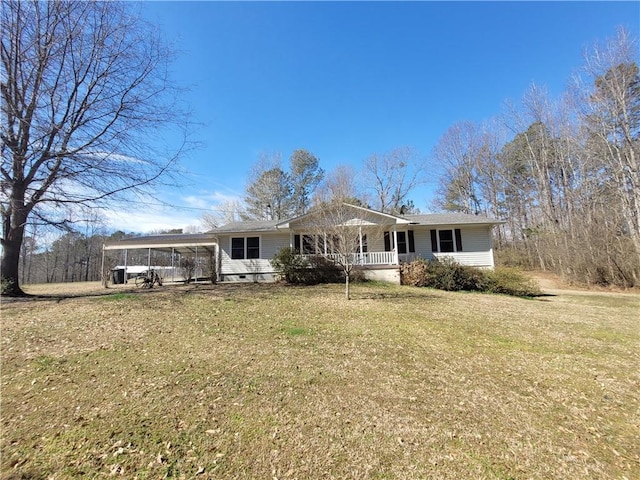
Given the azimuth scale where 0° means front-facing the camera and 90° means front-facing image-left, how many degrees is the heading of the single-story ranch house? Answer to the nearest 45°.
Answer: approximately 0°

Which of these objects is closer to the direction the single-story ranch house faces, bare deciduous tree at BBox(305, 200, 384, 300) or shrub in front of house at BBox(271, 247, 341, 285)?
the bare deciduous tree

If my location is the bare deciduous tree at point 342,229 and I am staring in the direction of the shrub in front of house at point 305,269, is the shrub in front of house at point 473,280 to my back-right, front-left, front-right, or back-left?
back-right

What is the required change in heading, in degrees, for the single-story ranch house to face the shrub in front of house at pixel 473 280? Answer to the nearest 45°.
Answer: approximately 45° to its left
